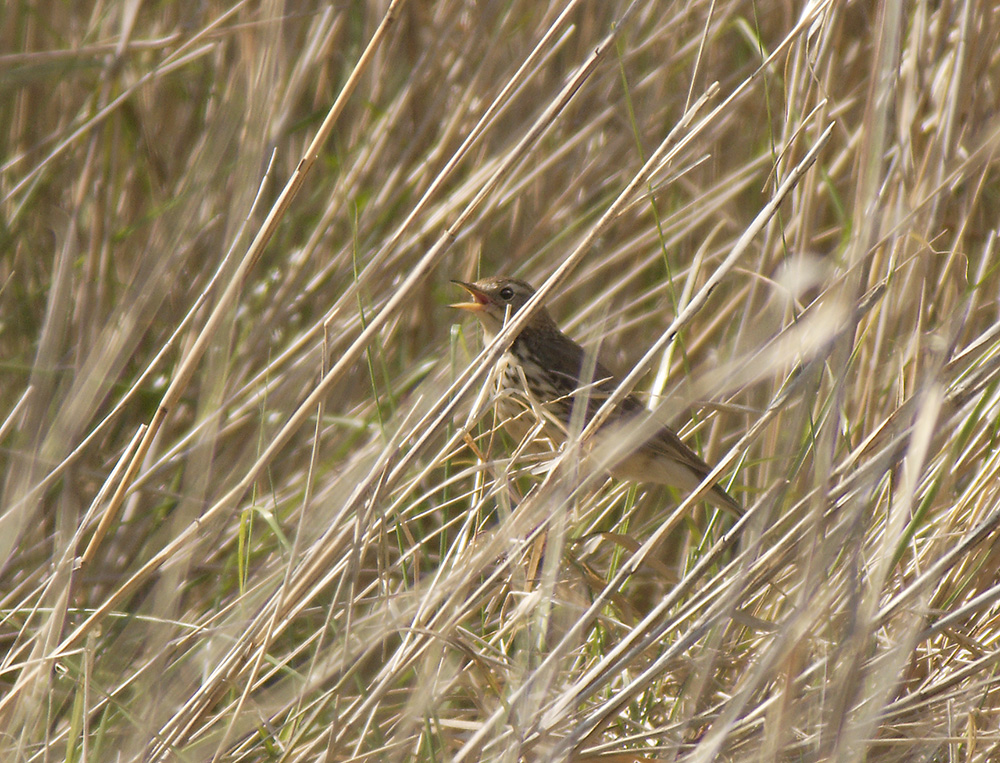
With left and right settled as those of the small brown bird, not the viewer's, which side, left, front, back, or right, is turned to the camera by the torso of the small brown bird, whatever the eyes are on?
left
